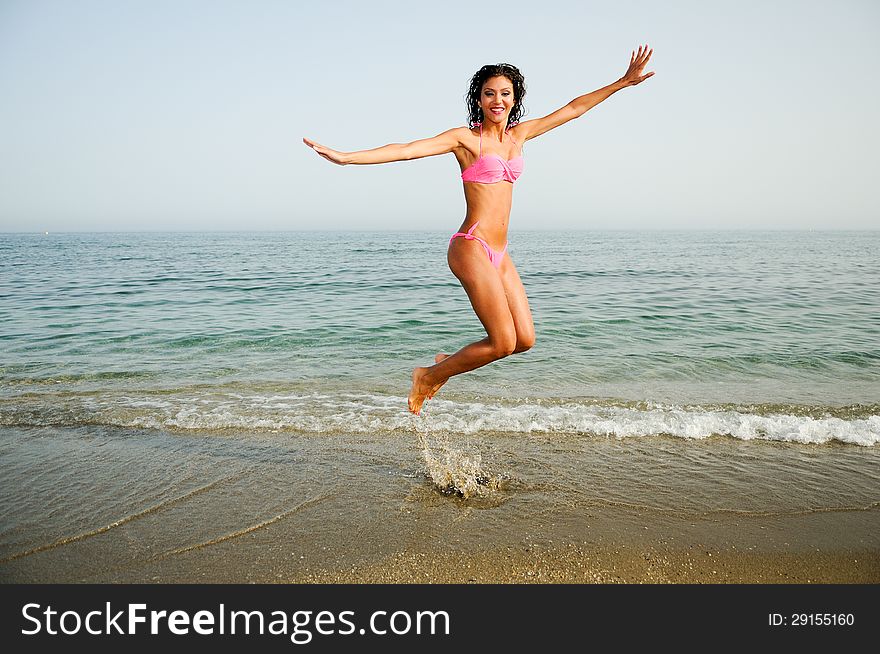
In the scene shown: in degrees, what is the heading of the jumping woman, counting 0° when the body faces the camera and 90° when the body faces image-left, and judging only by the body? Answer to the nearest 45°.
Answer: approximately 315°
